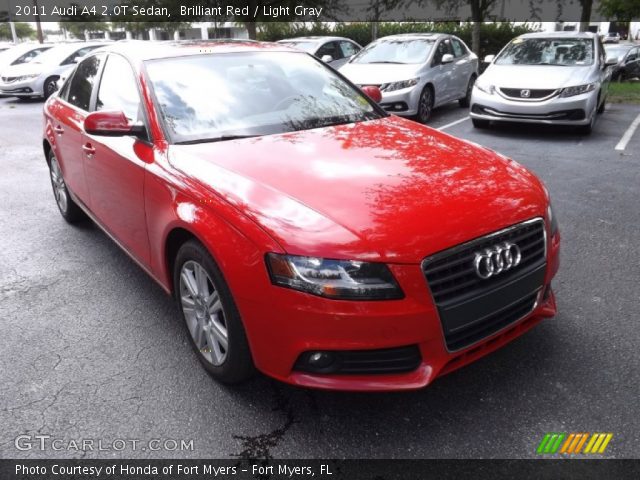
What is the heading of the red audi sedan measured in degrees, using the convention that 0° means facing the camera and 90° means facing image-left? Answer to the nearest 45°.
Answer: approximately 315°

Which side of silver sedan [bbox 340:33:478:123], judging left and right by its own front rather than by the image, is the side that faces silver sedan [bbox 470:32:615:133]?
left

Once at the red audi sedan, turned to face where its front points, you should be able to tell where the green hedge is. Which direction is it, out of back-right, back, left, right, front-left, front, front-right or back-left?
back-left

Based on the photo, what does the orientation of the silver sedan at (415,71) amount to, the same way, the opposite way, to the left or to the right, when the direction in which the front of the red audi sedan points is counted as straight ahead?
to the right

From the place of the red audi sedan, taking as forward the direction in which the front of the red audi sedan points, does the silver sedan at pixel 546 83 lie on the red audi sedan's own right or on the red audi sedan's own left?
on the red audi sedan's own left

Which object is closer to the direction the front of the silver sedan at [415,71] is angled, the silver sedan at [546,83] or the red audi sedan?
the red audi sedan

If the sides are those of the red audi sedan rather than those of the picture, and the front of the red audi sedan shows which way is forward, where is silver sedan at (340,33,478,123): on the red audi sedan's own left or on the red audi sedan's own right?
on the red audi sedan's own left

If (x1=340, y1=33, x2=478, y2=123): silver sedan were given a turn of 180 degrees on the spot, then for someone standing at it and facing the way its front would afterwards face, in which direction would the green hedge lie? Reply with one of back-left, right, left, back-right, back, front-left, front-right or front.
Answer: front-left
